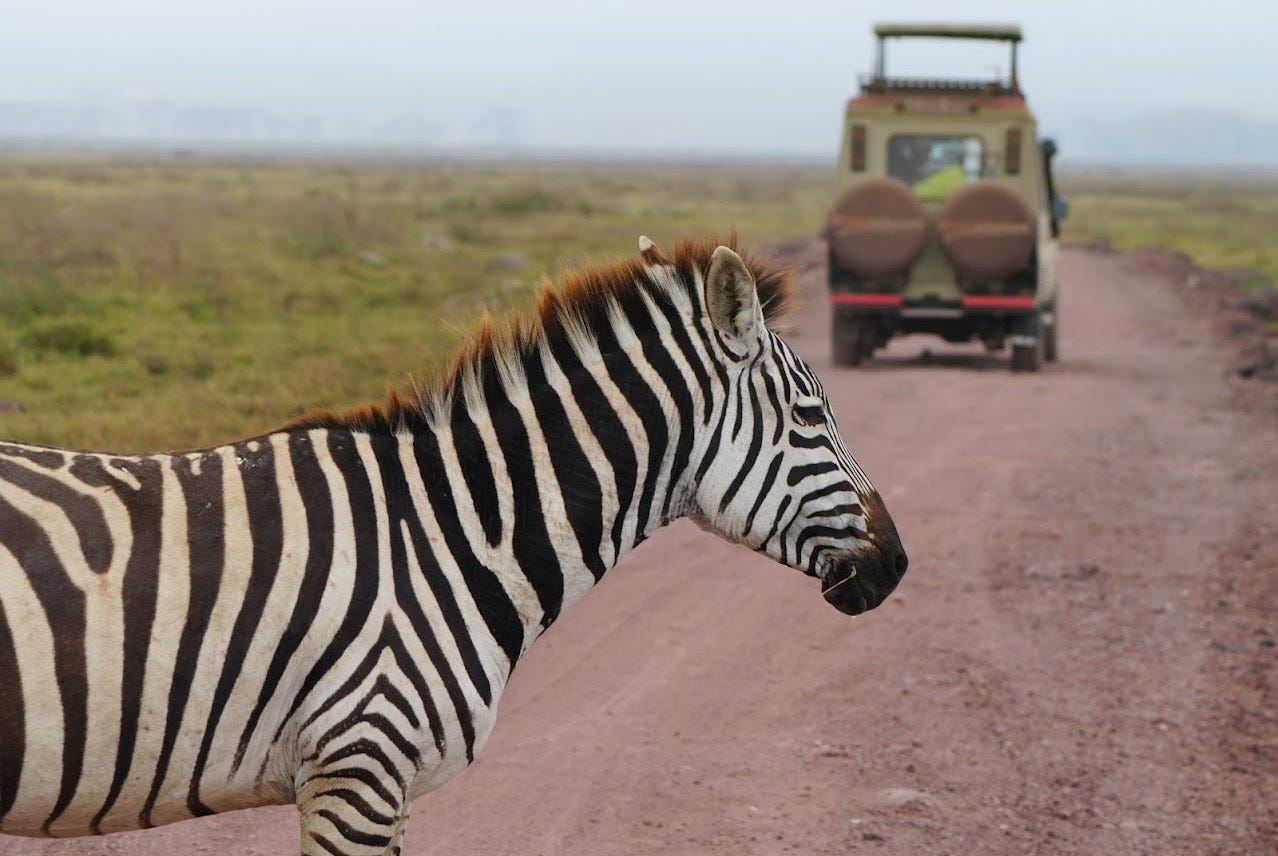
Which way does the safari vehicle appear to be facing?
away from the camera

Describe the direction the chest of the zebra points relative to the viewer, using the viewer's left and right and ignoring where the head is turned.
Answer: facing to the right of the viewer

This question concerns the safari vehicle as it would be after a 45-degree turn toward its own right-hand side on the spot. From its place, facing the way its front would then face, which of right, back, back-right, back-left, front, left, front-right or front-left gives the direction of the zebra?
back-right
